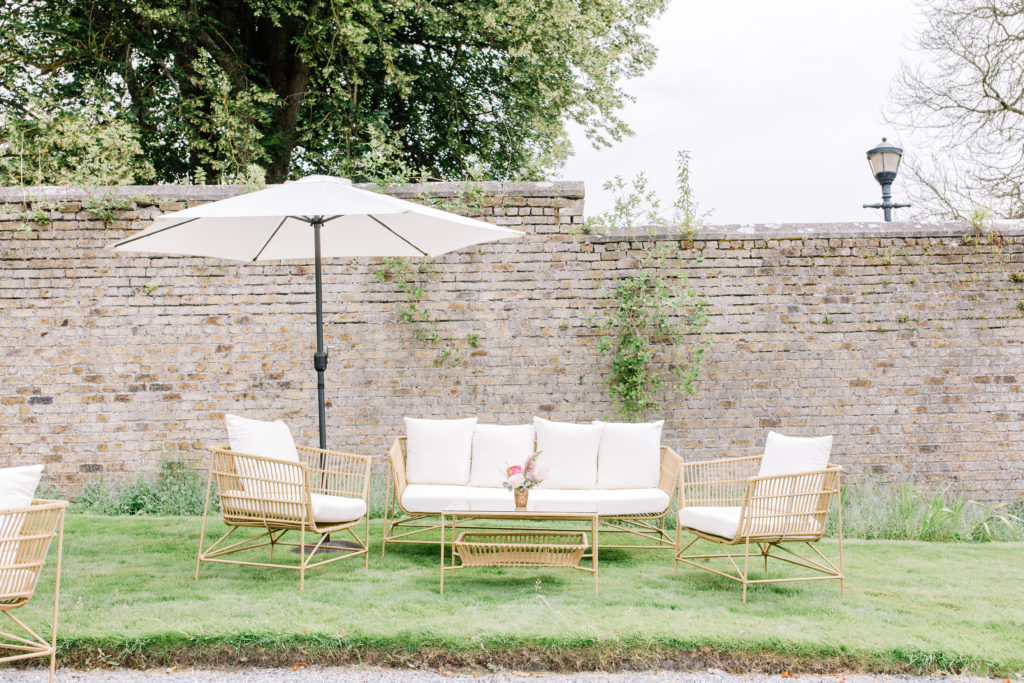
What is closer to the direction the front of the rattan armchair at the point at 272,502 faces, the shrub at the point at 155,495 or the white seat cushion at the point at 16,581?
the white seat cushion

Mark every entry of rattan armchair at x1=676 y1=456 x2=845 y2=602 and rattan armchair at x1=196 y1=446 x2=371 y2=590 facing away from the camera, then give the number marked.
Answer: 0

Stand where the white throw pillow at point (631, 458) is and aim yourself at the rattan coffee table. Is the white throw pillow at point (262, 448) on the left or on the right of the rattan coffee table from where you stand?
right

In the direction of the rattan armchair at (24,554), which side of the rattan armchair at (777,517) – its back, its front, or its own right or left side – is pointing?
front

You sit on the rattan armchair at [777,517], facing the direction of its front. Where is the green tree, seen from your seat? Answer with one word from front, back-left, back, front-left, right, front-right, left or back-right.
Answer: right

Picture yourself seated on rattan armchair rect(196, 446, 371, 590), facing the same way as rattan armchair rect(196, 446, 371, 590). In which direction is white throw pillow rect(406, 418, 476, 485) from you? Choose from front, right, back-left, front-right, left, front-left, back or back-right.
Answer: left

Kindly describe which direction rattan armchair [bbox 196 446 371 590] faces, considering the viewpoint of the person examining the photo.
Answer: facing the viewer and to the right of the viewer

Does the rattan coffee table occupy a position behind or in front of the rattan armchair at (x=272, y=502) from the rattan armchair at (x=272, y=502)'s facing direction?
in front

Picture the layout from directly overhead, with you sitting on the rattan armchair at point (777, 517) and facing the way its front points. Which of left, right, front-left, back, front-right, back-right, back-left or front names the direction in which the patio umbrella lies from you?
front-right

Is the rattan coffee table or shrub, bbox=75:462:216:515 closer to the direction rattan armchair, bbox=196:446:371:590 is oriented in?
the rattan coffee table

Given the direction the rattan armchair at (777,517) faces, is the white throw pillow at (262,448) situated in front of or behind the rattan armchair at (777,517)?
in front

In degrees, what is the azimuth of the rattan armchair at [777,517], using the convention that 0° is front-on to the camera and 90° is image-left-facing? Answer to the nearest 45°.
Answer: approximately 45°

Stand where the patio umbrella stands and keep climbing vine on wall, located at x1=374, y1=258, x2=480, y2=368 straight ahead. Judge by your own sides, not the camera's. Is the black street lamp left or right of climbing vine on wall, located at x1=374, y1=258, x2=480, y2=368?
right

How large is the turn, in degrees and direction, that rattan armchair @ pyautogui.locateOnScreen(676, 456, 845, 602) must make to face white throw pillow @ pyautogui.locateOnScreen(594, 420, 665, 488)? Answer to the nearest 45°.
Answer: approximately 90° to its right

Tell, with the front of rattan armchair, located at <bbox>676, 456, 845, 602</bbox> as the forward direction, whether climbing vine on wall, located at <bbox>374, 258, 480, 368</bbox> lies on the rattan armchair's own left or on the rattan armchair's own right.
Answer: on the rattan armchair's own right

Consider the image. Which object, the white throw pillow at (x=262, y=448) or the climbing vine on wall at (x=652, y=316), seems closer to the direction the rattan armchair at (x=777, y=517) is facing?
the white throw pillow

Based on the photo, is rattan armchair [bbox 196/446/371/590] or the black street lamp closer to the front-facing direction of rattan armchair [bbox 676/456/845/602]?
the rattan armchair

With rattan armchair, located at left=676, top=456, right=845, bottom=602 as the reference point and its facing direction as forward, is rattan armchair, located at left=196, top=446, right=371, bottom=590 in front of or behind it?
in front

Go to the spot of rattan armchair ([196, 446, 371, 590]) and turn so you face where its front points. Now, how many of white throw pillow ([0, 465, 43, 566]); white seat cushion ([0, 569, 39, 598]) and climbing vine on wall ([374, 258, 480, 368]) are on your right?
2
